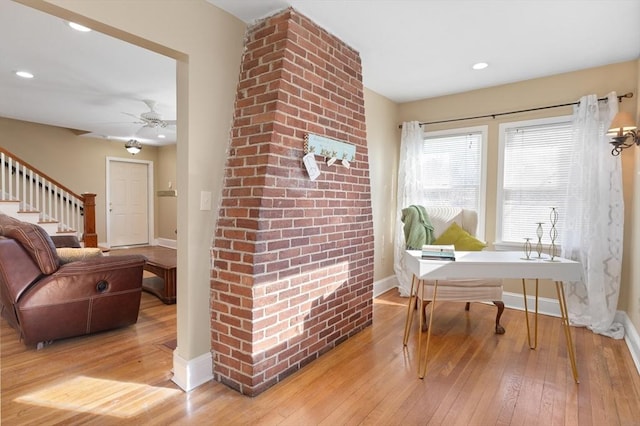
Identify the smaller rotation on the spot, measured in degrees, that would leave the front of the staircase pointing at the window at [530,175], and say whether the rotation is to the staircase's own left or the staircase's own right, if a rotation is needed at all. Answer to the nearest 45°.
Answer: approximately 45° to the staircase's own right

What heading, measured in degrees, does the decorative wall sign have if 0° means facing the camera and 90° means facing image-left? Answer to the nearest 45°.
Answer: approximately 315°

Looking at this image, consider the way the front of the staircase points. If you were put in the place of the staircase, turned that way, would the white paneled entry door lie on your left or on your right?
on your left

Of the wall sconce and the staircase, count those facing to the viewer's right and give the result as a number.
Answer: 1

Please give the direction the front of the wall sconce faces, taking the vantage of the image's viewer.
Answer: facing to the left of the viewer

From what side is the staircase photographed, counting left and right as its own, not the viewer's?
right

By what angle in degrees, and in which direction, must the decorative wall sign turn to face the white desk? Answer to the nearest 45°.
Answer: approximately 45° to its left

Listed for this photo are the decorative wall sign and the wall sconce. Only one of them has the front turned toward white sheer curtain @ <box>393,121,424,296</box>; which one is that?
the wall sconce

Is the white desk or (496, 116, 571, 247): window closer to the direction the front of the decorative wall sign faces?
the white desk

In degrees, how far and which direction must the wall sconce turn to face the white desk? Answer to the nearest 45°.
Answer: approximately 45° to its left
